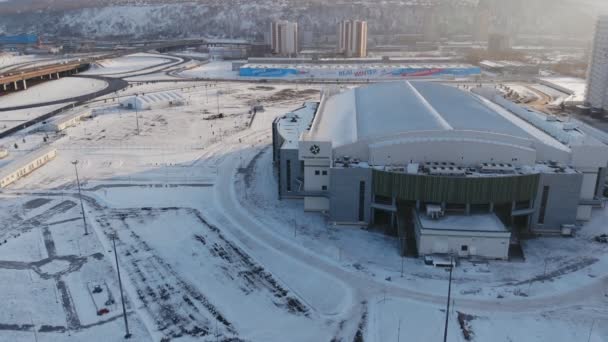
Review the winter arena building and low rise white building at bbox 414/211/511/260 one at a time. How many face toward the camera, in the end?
2

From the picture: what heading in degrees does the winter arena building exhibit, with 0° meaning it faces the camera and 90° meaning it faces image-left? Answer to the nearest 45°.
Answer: approximately 0°

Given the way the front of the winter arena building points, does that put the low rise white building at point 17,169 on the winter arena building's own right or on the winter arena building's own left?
on the winter arena building's own right

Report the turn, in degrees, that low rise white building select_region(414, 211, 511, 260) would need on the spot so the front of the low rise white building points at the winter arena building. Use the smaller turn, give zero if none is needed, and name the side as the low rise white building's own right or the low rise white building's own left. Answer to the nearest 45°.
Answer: approximately 180°

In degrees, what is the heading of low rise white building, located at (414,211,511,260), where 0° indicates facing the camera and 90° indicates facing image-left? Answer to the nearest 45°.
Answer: approximately 0°

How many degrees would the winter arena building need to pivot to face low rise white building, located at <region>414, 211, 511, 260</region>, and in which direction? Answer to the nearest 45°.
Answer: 0° — it already faces it

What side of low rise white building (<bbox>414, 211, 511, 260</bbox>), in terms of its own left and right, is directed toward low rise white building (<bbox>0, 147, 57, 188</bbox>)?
right
